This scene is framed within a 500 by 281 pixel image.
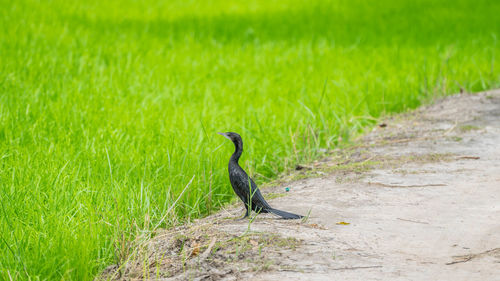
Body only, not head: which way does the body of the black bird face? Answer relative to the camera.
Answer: to the viewer's left
